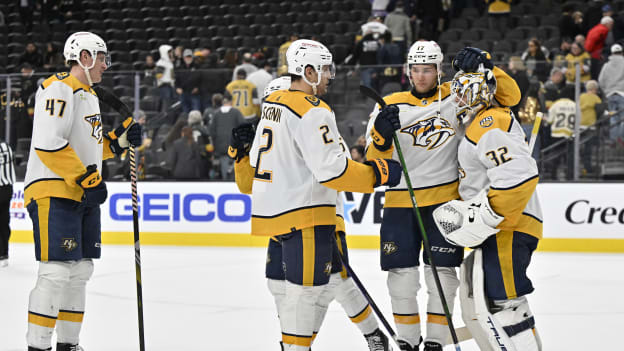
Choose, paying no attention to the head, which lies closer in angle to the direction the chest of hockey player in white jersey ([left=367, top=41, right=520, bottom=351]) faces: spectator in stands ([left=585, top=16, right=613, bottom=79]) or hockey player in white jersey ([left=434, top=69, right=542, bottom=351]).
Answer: the hockey player in white jersey

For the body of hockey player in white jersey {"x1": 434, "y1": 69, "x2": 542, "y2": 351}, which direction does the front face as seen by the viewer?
to the viewer's left

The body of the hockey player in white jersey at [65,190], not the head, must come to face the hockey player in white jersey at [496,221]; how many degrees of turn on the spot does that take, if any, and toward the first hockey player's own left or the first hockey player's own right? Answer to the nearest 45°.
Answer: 0° — they already face them

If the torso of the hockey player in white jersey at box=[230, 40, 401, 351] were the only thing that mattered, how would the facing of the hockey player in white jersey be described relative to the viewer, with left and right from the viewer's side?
facing away from the viewer and to the right of the viewer

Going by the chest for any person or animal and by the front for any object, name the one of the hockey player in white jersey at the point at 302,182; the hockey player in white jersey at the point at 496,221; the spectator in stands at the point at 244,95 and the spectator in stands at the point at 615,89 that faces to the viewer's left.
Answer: the hockey player in white jersey at the point at 496,221

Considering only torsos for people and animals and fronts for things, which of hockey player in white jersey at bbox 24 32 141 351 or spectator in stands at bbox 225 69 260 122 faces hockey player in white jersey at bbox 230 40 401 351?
hockey player in white jersey at bbox 24 32 141 351

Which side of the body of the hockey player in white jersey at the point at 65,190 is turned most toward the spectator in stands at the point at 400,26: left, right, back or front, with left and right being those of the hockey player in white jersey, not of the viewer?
left

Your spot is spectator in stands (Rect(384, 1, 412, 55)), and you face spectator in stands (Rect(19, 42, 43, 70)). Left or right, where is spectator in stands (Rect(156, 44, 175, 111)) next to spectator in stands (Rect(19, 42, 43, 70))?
left
